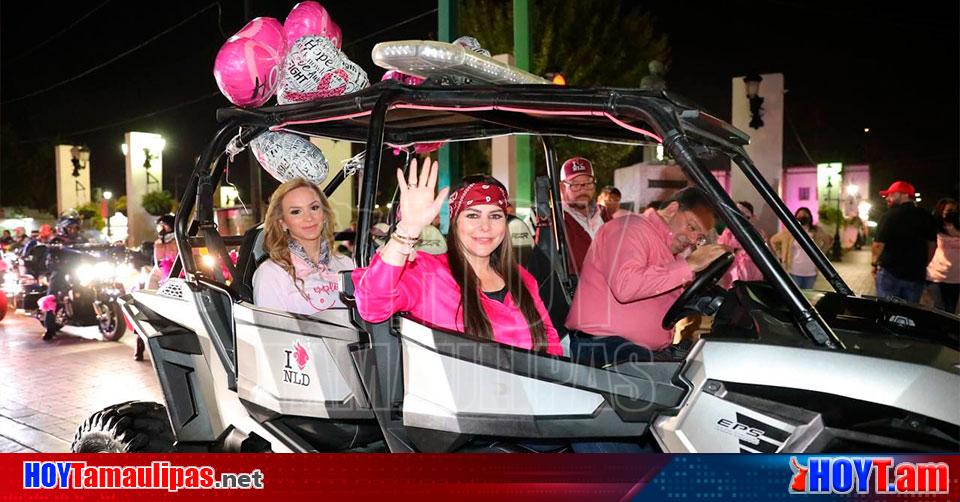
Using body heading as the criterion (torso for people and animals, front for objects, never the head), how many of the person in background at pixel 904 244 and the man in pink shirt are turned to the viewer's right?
1

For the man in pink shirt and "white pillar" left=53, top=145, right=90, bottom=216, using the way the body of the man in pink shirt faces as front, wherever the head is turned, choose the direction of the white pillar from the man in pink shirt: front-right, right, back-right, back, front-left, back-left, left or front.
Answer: back-left

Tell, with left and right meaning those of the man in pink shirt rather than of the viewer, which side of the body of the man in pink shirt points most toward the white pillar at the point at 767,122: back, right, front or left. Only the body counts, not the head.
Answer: left

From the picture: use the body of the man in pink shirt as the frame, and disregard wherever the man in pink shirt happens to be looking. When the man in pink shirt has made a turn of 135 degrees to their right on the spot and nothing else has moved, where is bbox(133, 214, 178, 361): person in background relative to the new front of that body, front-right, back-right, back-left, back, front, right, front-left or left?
right

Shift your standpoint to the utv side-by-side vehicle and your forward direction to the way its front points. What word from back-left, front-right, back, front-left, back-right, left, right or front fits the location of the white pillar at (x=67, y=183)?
back-left

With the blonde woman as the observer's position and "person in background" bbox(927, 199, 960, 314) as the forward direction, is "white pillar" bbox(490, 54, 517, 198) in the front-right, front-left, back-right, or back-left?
front-left

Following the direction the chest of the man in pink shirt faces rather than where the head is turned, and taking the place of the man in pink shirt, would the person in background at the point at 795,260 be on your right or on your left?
on your left

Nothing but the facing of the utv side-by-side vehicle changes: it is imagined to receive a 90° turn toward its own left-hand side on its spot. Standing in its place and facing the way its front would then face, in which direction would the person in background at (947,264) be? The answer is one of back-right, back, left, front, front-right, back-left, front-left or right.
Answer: front-right

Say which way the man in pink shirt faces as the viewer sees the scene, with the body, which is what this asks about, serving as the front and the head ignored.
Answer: to the viewer's right

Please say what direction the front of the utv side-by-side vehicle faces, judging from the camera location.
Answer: facing to the right of the viewer

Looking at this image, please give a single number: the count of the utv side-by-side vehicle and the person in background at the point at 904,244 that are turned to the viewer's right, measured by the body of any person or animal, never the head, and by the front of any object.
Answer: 1

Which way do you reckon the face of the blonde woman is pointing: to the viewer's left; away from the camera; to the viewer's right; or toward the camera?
toward the camera

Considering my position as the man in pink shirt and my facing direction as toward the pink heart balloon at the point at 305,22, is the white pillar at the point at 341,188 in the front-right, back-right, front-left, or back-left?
front-right
